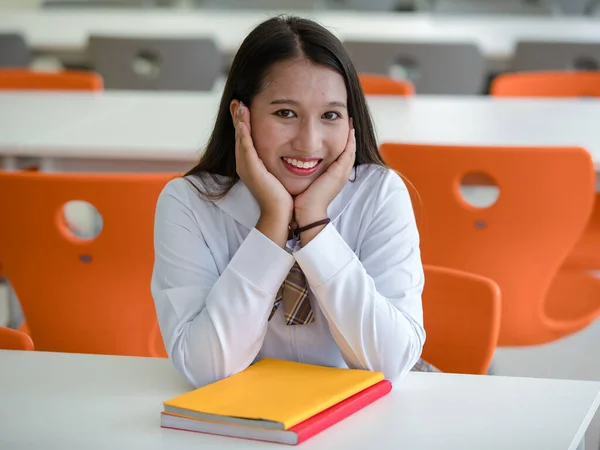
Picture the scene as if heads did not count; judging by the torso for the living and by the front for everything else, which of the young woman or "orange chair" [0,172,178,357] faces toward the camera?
the young woman

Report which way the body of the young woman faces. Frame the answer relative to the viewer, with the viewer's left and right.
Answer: facing the viewer

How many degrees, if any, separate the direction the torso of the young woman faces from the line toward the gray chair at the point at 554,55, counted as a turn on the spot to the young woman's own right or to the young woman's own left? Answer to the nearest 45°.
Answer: approximately 135° to the young woman's own left

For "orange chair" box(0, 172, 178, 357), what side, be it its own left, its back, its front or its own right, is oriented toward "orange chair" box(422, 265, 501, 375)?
right

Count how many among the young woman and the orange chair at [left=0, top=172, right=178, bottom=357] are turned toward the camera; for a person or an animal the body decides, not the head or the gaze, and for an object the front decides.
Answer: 1

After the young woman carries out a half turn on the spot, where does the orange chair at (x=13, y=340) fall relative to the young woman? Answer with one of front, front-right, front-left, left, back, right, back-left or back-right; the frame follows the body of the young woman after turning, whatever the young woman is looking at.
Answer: left

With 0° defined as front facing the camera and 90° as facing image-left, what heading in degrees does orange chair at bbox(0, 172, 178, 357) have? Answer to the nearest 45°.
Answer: approximately 180°

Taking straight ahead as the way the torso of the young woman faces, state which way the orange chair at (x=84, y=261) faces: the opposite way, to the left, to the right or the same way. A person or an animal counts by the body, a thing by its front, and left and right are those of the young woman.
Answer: the opposite way
